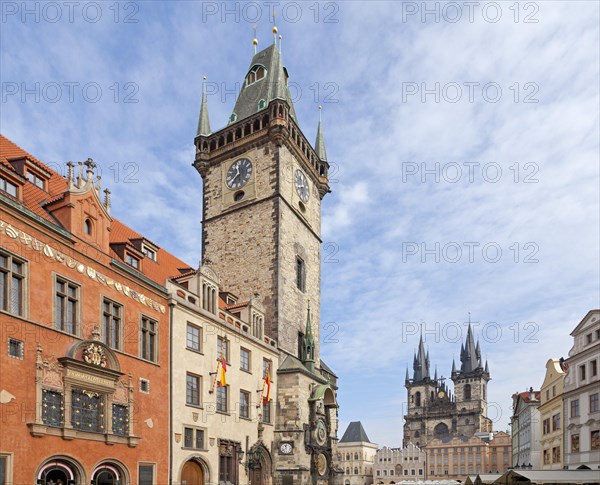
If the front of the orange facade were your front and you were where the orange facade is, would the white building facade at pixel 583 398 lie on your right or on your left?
on your left

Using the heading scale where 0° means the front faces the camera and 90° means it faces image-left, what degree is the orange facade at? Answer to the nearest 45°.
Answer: approximately 315°

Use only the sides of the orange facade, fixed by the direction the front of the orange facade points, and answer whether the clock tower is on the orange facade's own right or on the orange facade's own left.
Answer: on the orange facade's own left

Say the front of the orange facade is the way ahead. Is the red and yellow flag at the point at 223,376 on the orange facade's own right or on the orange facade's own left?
on the orange facade's own left

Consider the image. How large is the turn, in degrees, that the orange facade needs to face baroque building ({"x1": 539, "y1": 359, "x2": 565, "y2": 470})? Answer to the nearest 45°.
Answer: approximately 90° to its left
